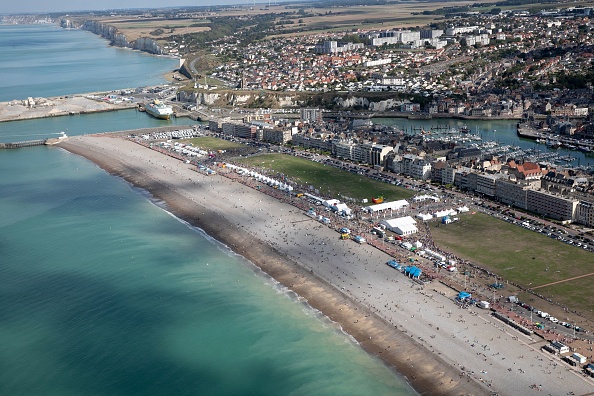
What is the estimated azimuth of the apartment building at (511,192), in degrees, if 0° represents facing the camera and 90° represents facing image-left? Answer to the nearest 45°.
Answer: approximately 45°

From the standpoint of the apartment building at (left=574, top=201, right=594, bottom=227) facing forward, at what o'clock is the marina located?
The marina is roughly at 4 o'clock from the apartment building.

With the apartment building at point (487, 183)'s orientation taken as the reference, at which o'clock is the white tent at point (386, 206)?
The white tent is roughly at 12 o'clock from the apartment building.

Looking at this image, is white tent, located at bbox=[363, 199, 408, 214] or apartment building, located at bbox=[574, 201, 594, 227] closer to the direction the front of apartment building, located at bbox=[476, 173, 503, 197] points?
the white tent

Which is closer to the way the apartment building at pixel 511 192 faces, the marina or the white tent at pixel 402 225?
the white tent

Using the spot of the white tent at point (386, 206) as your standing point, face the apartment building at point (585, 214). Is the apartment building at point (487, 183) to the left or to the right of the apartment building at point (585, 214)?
left

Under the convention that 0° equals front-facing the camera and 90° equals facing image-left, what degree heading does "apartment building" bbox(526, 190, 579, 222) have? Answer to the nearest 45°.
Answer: approximately 45°

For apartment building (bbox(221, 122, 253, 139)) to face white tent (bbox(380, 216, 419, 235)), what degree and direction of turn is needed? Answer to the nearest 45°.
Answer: approximately 45° to its left

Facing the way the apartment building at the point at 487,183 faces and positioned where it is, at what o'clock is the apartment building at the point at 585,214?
the apartment building at the point at 585,214 is roughly at 9 o'clock from the apartment building at the point at 487,183.

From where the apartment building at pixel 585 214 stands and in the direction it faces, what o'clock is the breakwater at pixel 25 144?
The breakwater is roughly at 2 o'clock from the apartment building.

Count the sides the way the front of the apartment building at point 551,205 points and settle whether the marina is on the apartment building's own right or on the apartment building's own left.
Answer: on the apartment building's own right
